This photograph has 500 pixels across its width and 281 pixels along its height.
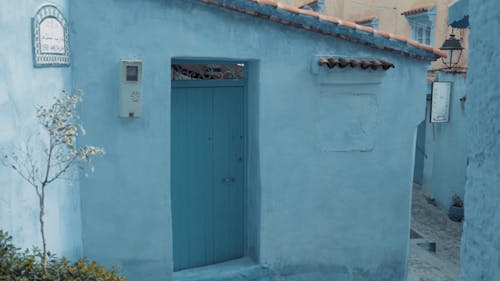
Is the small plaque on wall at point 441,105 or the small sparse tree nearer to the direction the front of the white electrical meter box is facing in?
the small sparse tree

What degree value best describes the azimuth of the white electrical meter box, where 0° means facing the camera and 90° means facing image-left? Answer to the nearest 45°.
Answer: approximately 0°

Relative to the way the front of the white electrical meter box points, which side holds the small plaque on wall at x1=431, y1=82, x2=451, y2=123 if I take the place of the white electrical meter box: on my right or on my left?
on my left

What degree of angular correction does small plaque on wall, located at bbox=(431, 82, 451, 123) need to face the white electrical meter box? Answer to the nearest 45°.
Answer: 0° — it already faces it

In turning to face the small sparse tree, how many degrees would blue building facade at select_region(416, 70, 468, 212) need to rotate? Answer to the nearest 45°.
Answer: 0° — it already faces it
